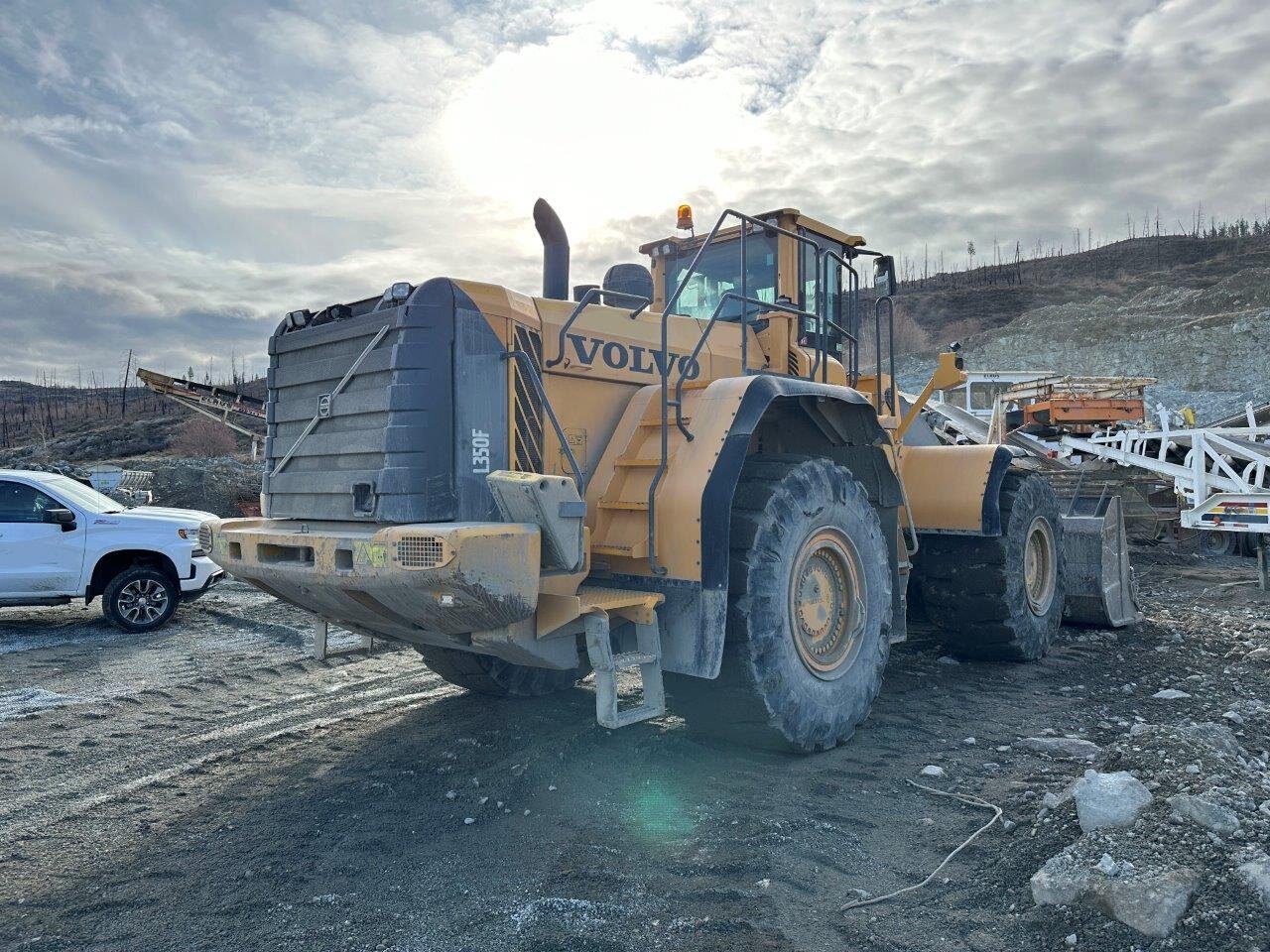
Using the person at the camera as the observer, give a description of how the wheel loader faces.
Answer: facing away from the viewer and to the right of the viewer

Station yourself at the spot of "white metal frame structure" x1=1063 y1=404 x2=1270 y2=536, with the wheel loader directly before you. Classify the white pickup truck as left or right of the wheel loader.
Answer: right

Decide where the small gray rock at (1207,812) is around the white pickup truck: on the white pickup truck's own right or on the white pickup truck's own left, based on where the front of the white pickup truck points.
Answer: on the white pickup truck's own right

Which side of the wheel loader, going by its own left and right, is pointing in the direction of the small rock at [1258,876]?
right

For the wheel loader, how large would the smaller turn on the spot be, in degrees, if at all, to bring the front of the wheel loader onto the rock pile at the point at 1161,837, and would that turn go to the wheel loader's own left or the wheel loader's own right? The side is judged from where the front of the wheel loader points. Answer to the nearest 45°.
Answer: approximately 90° to the wheel loader's own right

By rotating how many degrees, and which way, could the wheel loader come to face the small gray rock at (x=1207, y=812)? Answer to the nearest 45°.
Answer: approximately 90° to its right

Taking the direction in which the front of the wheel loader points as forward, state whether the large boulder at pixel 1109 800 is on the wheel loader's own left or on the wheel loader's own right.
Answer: on the wheel loader's own right

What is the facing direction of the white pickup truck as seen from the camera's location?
facing to the right of the viewer
